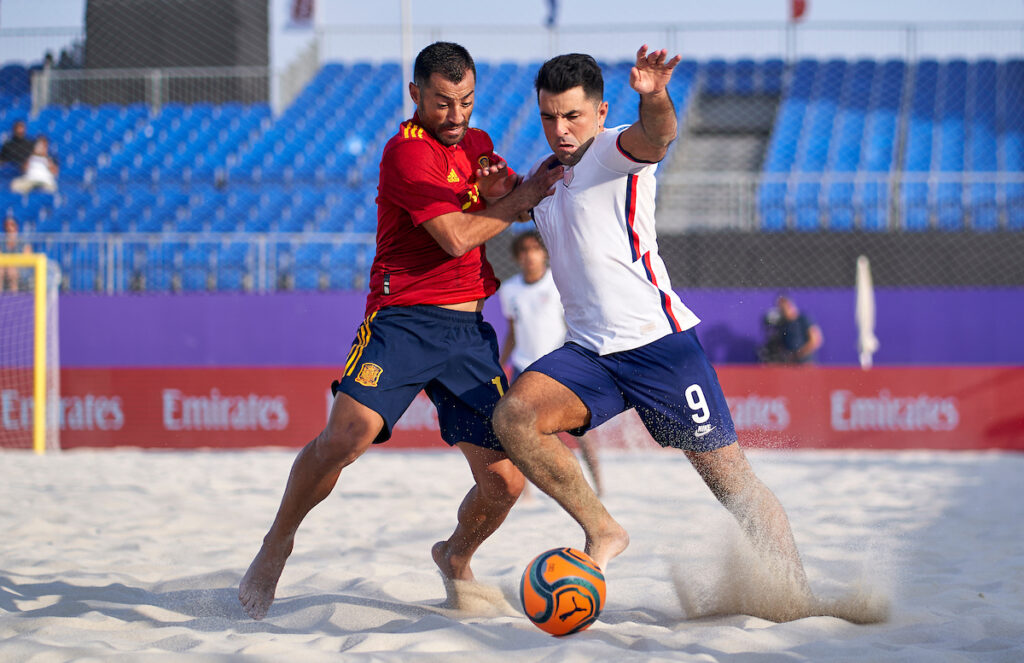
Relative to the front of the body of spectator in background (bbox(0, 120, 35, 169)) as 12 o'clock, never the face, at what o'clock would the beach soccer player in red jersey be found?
The beach soccer player in red jersey is roughly at 12 o'clock from the spectator in background.

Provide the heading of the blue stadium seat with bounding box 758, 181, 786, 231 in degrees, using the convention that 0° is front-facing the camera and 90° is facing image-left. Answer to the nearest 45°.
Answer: approximately 0°

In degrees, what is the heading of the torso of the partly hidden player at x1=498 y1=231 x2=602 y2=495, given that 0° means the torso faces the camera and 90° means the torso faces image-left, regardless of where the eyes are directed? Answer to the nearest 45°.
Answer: approximately 0°

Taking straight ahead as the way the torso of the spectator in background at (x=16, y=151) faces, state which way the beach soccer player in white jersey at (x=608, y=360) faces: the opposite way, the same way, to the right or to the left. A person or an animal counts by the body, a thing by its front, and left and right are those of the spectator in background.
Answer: to the right
